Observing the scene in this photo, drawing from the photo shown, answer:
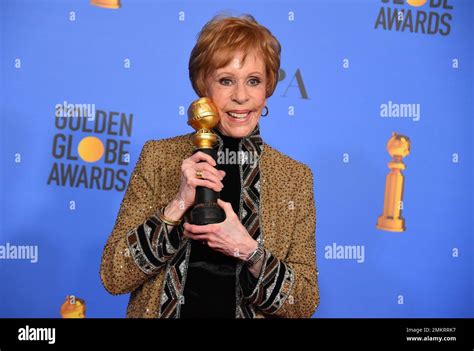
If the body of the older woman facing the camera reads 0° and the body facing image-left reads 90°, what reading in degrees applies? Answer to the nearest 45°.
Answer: approximately 0°
